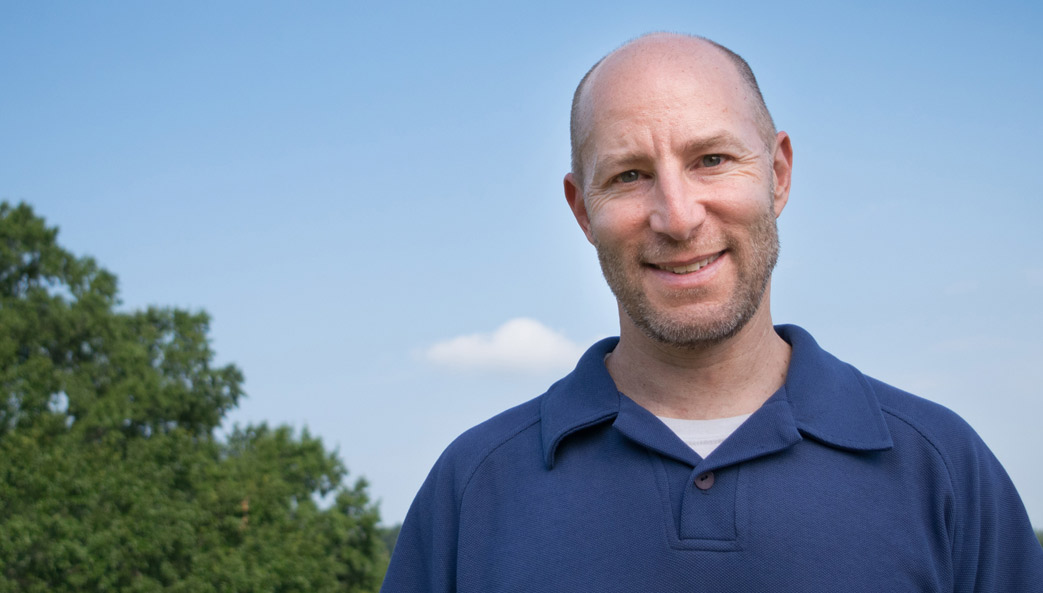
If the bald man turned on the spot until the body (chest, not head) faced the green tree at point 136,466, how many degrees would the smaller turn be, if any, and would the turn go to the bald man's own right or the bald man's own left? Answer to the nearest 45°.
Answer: approximately 135° to the bald man's own right

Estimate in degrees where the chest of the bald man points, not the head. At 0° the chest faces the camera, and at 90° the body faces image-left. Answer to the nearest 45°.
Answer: approximately 0°
